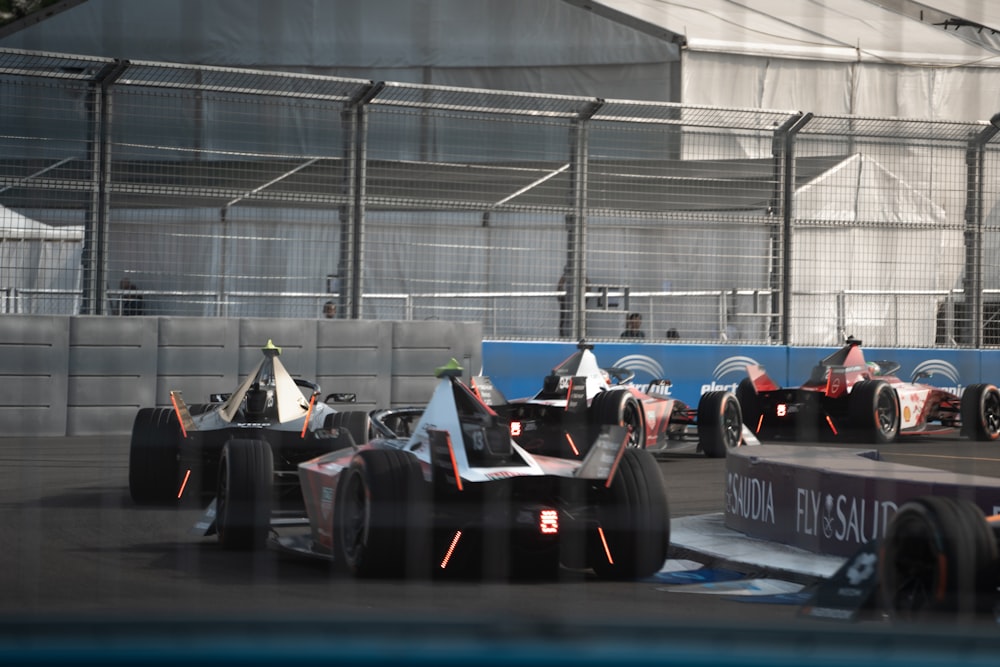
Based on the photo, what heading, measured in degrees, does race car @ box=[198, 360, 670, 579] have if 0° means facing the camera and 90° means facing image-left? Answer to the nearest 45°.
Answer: approximately 135°

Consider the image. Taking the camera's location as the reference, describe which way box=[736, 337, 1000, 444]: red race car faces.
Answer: facing away from the viewer and to the right of the viewer

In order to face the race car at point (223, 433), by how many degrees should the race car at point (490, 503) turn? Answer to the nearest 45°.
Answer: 0° — it already faces it

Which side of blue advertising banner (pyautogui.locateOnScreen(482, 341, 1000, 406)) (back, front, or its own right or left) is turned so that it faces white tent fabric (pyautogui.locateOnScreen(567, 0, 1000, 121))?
back

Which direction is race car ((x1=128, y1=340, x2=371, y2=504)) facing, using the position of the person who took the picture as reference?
facing away from the viewer

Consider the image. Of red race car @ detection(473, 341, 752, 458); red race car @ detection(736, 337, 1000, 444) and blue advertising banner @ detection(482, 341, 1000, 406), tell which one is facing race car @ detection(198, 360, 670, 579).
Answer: the blue advertising banner

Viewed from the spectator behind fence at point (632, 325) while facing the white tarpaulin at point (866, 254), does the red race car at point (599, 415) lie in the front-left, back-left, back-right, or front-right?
back-right

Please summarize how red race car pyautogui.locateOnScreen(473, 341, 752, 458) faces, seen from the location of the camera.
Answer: facing away from the viewer and to the right of the viewer

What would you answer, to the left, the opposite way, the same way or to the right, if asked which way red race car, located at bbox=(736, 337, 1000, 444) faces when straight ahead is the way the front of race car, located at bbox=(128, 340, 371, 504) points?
to the right

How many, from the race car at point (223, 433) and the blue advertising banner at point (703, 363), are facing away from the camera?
1

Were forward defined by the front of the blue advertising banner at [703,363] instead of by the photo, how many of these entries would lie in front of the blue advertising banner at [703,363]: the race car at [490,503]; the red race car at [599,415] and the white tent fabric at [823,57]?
2

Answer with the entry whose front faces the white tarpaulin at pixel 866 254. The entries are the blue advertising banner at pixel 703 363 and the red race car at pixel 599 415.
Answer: the red race car

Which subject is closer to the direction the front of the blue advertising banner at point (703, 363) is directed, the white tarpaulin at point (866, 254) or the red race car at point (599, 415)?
the red race car
